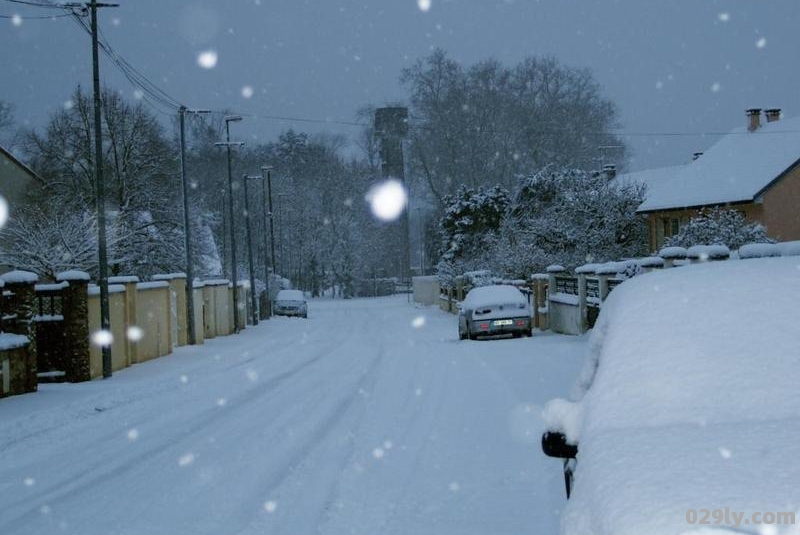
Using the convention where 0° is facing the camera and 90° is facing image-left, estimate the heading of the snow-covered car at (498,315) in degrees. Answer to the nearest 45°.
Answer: approximately 180°

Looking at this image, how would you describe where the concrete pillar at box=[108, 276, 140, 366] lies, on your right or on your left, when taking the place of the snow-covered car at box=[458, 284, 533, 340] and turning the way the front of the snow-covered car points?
on your left

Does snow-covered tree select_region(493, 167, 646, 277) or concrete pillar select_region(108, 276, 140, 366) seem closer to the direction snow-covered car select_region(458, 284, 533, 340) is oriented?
the snow-covered tree

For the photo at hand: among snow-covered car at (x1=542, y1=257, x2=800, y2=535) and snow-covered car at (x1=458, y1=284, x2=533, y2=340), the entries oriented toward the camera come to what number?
1

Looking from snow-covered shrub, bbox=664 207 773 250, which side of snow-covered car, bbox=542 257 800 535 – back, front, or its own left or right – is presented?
back

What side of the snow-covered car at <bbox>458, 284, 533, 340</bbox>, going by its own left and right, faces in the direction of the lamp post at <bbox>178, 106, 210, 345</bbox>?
left
